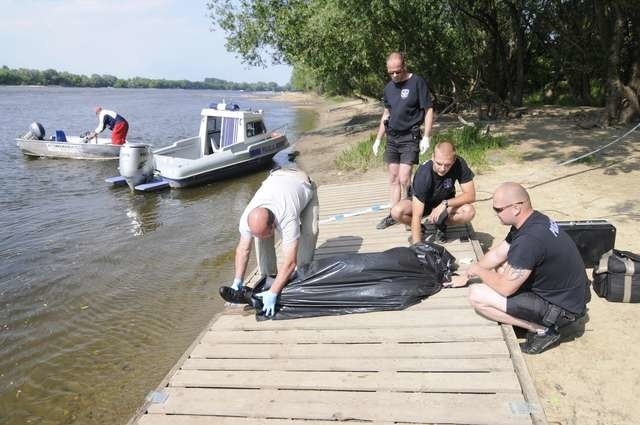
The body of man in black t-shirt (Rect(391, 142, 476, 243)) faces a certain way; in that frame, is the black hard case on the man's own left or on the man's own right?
on the man's own left

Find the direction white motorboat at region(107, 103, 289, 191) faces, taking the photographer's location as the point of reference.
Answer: facing away from the viewer and to the right of the viewer

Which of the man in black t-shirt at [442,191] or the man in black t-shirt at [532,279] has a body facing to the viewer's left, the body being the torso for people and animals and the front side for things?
the man in black t-shirt at [532,279]

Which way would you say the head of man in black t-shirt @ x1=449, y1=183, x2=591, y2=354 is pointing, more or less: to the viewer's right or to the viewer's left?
to the viewer's left

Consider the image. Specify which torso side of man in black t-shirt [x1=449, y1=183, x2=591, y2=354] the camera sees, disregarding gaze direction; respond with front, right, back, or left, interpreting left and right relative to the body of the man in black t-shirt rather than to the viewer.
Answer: left

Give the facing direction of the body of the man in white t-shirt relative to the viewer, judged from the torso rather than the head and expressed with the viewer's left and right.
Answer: facing the viewer and to the left of the viewer

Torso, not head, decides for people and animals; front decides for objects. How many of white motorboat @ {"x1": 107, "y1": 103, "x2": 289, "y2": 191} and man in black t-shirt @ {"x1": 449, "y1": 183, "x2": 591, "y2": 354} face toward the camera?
0

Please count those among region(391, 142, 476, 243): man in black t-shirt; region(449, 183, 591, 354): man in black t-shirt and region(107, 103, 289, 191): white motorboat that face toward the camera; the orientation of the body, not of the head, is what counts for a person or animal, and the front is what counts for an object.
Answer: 1

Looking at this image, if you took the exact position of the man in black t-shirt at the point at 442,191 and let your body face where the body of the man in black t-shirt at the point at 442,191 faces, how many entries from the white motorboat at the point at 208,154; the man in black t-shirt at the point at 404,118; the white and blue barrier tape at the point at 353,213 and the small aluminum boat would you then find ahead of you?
0

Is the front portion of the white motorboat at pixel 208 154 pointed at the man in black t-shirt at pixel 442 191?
no

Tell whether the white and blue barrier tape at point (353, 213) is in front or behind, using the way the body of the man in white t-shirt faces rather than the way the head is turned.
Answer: behind

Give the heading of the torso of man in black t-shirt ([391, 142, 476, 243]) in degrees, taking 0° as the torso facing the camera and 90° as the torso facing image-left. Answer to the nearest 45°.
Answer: approximately 0°

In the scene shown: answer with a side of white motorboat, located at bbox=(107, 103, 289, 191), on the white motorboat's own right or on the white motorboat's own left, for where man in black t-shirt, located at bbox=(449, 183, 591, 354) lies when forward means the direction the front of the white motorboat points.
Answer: on the white motorboat's own right

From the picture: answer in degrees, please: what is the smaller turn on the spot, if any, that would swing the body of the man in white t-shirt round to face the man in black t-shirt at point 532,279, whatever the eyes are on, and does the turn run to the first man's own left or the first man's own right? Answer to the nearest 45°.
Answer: approximately 90° to the first man's own left

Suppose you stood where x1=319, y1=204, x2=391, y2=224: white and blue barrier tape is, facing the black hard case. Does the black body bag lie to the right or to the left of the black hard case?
right
